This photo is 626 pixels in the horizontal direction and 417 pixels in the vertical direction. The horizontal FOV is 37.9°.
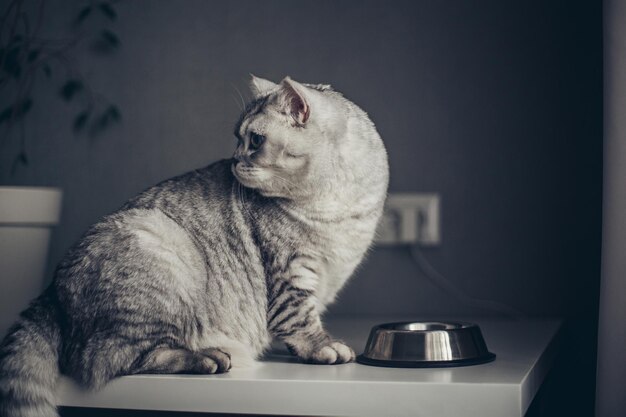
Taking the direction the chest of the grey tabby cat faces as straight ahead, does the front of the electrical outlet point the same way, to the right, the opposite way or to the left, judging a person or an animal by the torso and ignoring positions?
to the right

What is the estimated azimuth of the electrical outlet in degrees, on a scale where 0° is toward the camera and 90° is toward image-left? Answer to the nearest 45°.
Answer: approximately 0°

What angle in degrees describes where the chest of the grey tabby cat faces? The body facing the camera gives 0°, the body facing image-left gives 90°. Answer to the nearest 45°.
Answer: approximately 270°

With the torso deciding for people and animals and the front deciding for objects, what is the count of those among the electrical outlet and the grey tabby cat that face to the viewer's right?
1

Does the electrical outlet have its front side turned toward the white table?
yes

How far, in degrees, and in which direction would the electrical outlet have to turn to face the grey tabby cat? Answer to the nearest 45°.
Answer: approximately 45° to its right
